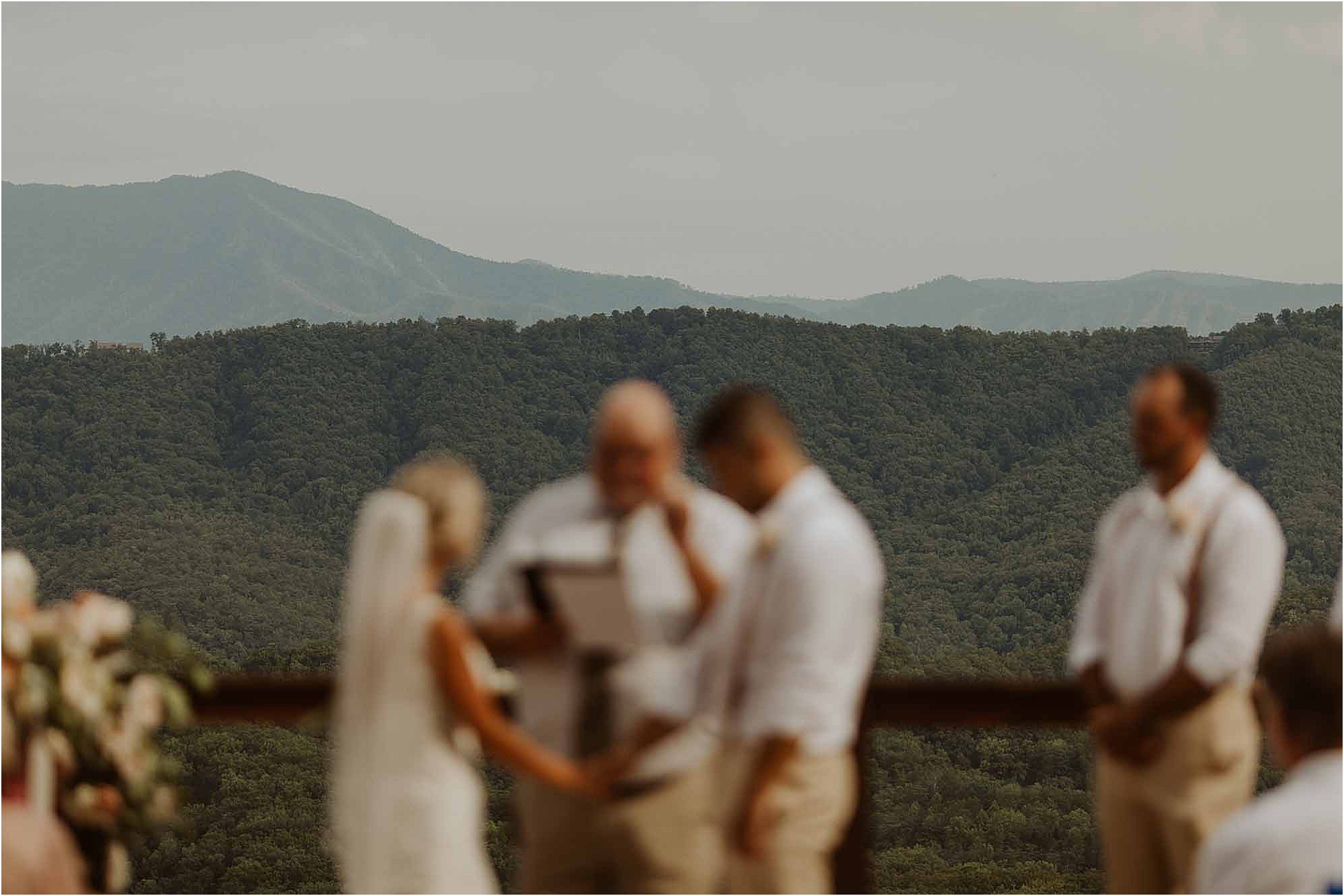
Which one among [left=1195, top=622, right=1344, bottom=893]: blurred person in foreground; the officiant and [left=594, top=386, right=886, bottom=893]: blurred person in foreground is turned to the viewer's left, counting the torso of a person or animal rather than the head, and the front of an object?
[left=594, top=386, right=886, bottom=893]: blurred person in foreground

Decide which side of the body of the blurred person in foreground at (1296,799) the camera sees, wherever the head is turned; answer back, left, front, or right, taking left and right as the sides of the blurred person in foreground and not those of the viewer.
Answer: back

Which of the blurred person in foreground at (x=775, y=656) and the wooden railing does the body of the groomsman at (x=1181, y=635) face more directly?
the blurred person in foreground

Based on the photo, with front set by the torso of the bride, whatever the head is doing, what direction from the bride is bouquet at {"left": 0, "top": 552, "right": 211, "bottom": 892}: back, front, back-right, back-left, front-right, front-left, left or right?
back-left

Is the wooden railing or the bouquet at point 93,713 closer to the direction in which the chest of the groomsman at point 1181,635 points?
the bouquet

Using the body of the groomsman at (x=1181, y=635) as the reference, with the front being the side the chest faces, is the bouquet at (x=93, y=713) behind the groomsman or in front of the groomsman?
in front

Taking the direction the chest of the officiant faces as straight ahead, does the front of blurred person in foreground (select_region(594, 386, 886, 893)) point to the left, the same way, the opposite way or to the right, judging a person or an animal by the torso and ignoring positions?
to the right

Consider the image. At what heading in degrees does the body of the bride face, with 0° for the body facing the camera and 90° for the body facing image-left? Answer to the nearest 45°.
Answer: approximately 270°

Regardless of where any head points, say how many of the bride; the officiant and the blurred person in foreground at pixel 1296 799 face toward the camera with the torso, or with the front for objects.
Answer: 1

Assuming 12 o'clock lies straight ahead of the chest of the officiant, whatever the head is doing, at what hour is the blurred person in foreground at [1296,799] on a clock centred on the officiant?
The blurred person in foreground is roughly at 10 o'clock from the officiant.

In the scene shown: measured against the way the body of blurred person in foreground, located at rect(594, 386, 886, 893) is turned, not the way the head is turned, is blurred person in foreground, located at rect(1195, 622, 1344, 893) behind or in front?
behind

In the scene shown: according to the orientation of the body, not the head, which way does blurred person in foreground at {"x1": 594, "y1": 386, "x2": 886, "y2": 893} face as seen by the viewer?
to the viewer's left

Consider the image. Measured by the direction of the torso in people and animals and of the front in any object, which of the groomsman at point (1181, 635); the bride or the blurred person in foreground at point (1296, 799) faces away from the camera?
the blurred person in foreground
